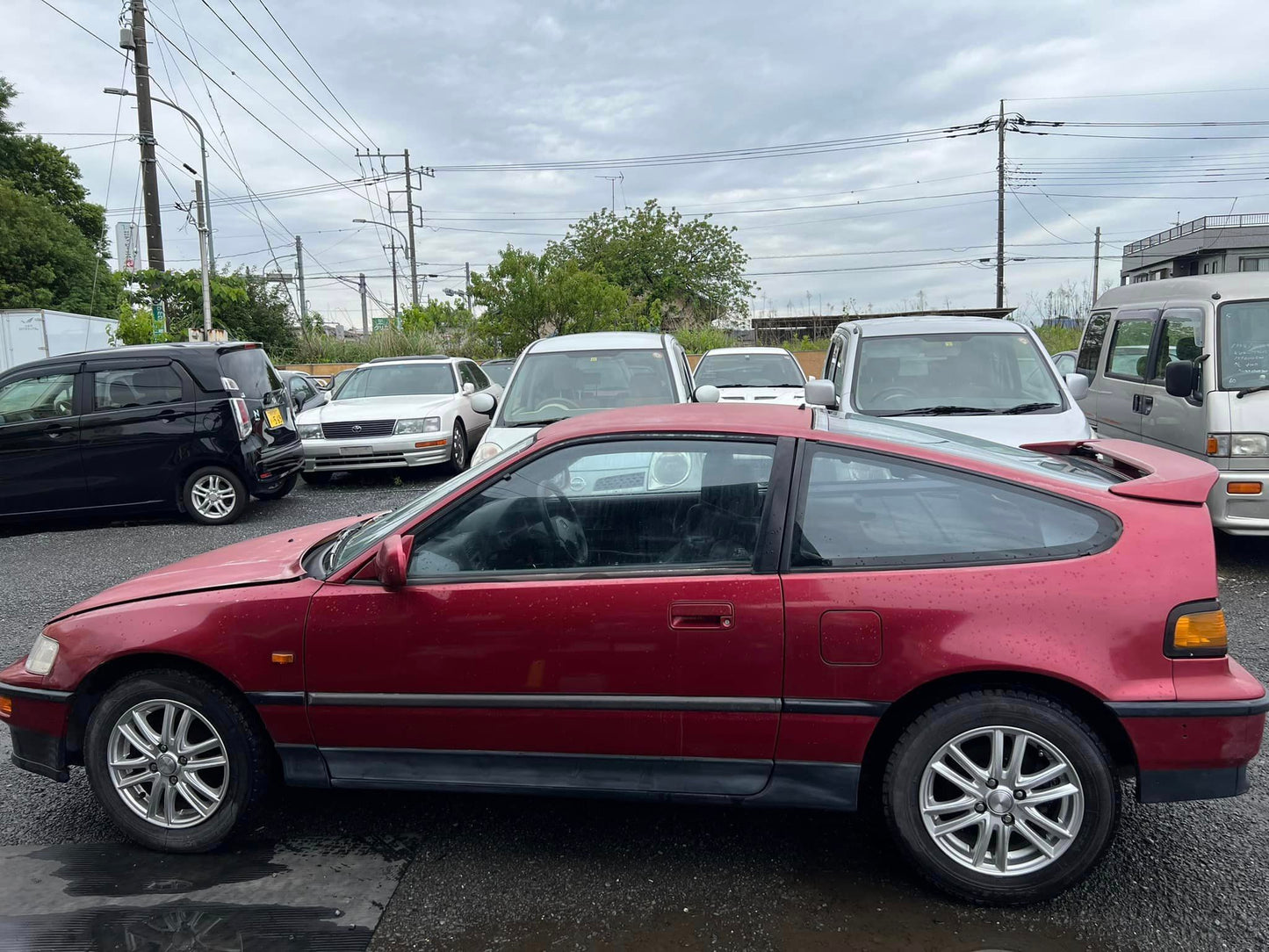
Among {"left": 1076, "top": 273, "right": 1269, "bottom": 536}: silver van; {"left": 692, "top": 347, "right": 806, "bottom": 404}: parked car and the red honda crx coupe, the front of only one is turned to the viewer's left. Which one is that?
the red honda crx coupe

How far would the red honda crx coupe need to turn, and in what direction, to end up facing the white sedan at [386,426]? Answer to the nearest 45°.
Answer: approximately 90° to its right

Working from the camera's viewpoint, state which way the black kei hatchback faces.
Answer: facing away from the viewer and to the left of the viewer

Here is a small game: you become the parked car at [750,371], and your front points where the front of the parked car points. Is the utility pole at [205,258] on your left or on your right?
on your right

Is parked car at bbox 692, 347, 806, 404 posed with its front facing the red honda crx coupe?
yes

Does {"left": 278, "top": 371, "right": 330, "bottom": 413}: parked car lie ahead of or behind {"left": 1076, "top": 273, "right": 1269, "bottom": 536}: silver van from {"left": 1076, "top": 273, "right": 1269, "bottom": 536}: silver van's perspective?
behind

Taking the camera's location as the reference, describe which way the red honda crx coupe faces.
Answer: facing to the left of the viewer

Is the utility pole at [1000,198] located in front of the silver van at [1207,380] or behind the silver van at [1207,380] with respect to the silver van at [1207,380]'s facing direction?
behind

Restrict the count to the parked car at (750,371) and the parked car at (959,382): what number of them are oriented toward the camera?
2
